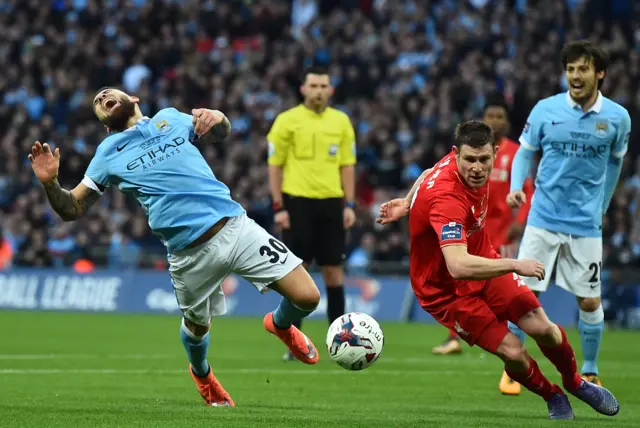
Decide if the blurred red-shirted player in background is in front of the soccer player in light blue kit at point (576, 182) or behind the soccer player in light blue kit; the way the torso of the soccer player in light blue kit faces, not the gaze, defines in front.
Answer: behind

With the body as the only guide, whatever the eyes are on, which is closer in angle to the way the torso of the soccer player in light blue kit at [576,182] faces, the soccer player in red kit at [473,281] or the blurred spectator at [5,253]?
the soccer player in red kit

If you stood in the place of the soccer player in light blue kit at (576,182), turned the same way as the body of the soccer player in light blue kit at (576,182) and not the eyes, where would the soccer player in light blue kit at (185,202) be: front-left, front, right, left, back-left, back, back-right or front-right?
front-right

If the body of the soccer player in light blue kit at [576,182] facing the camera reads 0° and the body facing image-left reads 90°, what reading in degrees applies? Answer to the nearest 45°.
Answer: approximately 0°

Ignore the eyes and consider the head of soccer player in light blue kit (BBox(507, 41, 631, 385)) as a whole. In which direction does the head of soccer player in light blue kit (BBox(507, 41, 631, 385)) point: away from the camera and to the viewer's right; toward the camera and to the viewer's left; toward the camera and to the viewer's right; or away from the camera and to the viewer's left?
toward the camera and to the viewer's left

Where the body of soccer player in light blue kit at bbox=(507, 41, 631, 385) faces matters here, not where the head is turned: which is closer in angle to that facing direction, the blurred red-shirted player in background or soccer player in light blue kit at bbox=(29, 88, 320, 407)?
the soccer player in light blue kit

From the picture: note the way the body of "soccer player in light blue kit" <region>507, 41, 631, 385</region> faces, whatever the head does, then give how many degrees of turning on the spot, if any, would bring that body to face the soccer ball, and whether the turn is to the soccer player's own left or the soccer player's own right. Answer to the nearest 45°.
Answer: approximately 45° to the soccer player's own right

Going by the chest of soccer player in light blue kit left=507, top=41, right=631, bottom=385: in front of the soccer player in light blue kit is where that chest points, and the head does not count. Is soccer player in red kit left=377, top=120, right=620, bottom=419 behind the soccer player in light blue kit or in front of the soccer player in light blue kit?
in front
